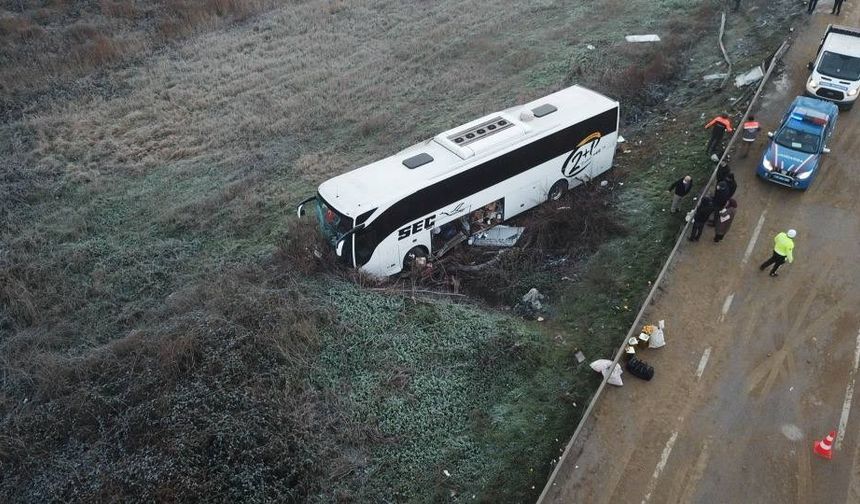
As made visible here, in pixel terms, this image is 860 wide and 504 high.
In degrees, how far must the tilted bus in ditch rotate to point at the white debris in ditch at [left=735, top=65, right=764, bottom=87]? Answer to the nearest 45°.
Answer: approximately 180°

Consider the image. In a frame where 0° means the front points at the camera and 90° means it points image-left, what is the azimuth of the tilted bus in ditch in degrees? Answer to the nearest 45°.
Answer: approximately 45°

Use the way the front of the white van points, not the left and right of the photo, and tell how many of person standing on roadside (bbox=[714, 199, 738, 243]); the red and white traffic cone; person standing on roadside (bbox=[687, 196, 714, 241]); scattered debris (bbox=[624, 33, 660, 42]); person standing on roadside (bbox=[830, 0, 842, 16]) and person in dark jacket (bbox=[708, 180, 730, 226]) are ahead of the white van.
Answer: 4

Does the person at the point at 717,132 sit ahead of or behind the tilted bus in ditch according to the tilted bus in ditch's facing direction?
behind

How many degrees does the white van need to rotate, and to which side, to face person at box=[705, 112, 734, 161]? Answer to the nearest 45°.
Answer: approximately 45° to its right

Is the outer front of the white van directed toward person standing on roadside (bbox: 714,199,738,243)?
yes

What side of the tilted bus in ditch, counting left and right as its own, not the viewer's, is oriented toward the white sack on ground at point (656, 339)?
left

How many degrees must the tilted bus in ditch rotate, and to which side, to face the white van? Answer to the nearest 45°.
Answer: approximately 135° to its left

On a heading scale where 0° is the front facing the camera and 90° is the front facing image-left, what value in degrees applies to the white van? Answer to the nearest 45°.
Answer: approximately 0°

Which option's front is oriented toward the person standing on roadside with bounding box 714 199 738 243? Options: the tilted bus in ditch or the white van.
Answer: the white van

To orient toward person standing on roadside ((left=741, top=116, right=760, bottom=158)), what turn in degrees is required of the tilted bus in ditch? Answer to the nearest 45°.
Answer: approximately 135° to its left

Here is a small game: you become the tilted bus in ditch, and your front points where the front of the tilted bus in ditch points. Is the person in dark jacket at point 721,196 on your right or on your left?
on your left

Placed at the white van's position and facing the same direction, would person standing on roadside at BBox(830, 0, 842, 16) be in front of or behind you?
behind
